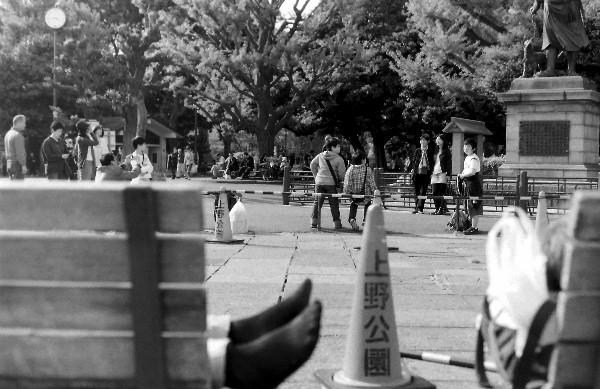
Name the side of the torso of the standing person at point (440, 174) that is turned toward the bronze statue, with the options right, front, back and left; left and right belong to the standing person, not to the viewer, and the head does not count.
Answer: back

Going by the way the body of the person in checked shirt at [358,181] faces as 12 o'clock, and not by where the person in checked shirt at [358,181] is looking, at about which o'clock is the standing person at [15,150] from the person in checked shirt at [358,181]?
the standing person at [15,150] is roughly at 9 o'clock from the person in checked shirt at [358,181].

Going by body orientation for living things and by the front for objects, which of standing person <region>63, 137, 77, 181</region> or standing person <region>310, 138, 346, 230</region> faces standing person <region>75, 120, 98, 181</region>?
standing person <region>63, 137, 77, 181</region>
